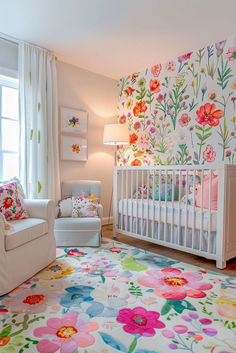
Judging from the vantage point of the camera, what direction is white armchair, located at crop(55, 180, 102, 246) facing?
facing the viewer

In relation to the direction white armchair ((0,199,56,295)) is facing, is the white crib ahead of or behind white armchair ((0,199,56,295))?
ahead

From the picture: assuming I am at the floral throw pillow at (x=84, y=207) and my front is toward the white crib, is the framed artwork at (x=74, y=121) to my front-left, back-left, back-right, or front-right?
back-left

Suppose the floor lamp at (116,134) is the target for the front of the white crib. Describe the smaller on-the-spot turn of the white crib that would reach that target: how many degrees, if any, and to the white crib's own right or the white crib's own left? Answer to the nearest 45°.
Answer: approximately 90° to the white crib's own right

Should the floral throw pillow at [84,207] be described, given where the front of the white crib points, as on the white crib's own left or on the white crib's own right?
on the white crib's own right

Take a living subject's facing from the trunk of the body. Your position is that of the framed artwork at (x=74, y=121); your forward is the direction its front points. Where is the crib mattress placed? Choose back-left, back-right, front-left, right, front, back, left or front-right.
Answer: front

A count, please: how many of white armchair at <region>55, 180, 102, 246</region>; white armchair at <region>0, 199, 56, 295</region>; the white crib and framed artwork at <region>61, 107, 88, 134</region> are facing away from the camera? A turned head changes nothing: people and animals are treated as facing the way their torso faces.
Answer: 0

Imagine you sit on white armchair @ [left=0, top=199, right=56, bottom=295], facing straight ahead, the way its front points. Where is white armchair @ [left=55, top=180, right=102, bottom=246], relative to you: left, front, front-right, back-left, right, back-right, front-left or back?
left

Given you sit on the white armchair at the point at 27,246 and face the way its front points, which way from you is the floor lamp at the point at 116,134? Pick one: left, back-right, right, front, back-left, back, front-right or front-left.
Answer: left

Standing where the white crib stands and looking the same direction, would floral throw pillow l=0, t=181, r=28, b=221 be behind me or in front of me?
in front

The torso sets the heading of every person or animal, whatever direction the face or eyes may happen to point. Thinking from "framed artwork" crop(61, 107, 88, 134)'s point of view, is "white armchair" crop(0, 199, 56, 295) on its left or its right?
on its right

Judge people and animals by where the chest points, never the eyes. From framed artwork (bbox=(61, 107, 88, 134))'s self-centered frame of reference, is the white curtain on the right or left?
on its right

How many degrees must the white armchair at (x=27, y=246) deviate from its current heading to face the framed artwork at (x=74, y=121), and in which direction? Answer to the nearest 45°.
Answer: approximately 90° to its left
